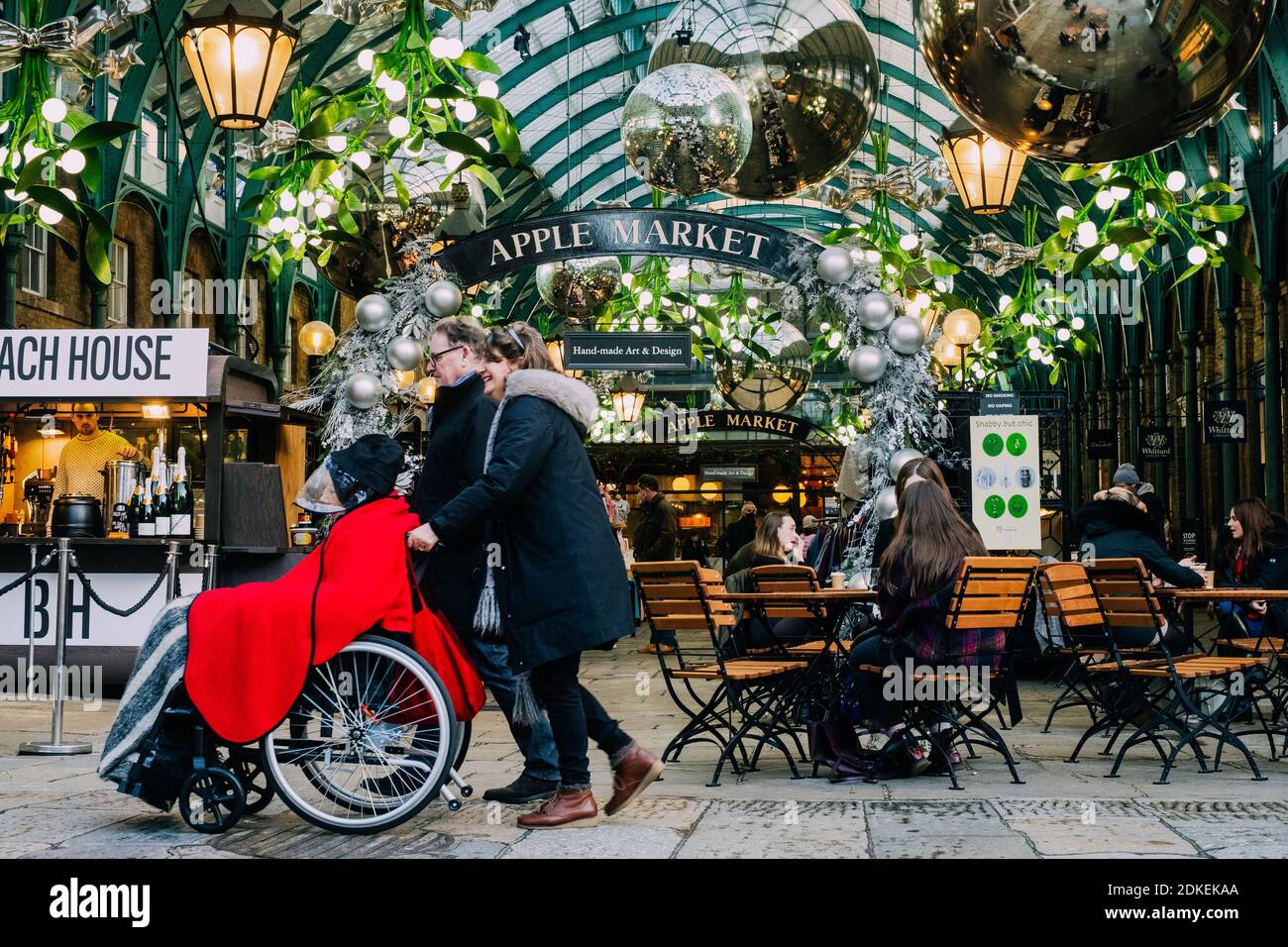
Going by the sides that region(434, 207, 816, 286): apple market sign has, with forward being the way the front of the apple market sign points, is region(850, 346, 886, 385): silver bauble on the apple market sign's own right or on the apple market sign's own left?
on the apple market sign's own left

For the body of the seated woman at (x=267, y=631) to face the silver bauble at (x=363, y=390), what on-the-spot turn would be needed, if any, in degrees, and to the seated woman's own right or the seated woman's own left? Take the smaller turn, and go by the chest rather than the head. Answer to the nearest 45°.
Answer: approximately 90° to the seated woman's own right

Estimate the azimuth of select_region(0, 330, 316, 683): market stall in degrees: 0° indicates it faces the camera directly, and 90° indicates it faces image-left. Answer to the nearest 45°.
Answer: approximately 0°

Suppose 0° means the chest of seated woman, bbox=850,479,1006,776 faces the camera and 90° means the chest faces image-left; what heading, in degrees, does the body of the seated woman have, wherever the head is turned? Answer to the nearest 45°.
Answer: approximately 135°

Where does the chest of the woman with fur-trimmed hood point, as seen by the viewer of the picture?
to the viewer's left

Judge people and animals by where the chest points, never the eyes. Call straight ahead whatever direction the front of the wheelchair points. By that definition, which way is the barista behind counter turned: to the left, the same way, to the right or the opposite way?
to the left

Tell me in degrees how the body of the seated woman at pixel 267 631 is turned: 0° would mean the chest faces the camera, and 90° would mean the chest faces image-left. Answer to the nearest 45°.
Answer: approximately 90°

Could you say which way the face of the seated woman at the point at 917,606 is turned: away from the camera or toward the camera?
away from the camera

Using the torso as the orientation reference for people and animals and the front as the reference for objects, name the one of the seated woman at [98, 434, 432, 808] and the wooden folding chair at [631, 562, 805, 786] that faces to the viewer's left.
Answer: the seated woman

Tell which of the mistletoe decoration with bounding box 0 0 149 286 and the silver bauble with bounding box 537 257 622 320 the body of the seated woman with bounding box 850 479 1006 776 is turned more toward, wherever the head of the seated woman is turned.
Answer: the silver bauble
